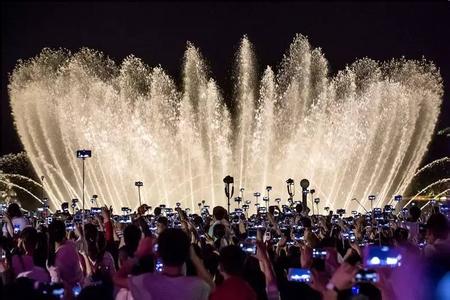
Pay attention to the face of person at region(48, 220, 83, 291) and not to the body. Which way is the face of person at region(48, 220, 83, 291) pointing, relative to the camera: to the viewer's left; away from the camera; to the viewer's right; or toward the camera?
away from the camera

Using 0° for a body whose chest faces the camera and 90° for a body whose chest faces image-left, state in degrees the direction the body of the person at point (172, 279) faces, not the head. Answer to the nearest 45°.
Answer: approximately 180°

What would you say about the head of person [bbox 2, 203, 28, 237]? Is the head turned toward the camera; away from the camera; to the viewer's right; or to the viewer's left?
away from the camera

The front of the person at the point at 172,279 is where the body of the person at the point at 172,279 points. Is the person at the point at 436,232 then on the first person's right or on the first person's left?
on the first person's right

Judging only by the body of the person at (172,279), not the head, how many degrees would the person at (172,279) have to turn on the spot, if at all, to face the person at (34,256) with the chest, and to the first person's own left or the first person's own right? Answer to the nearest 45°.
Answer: approximately 45° to the first person's own left

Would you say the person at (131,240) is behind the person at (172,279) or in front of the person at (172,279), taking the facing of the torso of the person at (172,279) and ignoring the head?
in front

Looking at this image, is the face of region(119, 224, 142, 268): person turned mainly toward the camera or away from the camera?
away from the camera

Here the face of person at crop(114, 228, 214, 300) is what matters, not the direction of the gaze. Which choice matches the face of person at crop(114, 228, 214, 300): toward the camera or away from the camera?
away from the camera
